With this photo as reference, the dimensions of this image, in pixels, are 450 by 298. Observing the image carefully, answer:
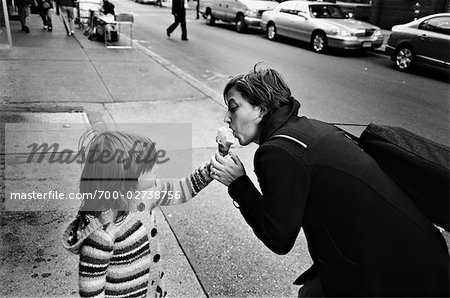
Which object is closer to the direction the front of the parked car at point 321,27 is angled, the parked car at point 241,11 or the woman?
the woman

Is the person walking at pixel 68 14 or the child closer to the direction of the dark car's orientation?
the child

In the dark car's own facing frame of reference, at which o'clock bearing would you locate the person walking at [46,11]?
The person walking is roughly at 4 o'clock from the dark car.

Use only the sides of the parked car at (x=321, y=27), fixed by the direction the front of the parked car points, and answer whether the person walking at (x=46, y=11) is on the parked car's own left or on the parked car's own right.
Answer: on the parked car's own right

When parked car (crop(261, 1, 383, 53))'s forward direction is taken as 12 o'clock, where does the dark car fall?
The dark car is roughly at 12 o'clock from the parked car.

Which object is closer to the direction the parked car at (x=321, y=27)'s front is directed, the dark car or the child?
the dark car

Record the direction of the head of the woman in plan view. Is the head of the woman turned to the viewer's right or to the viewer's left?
to the viewer's left

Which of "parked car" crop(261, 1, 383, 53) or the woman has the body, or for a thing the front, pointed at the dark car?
the parked car

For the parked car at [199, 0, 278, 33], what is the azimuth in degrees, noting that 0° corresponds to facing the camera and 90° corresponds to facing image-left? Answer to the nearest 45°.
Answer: approximately 315°

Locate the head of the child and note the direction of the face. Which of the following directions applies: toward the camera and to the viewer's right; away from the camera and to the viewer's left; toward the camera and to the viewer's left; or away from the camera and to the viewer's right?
away from the camera and to the viewer's right

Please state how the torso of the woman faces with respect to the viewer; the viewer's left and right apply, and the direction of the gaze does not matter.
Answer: facing to the left of the viewer

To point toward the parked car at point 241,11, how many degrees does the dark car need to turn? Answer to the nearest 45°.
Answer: approximately 180°
